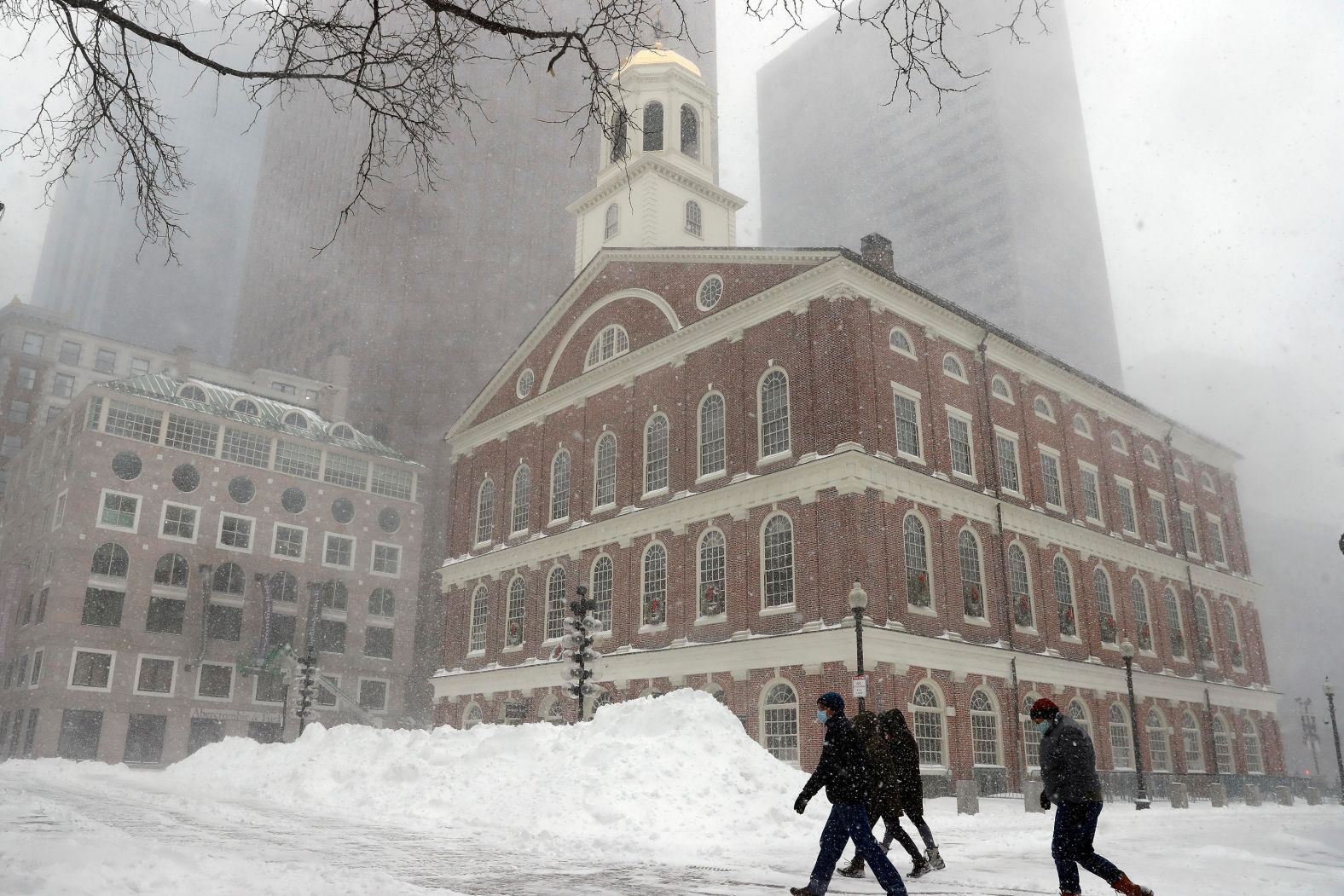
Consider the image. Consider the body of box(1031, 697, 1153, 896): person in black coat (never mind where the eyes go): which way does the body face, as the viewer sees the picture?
to the viewer's left

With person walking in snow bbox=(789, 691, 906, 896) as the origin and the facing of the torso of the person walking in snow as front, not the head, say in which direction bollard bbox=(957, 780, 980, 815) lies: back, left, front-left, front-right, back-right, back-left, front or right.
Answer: right

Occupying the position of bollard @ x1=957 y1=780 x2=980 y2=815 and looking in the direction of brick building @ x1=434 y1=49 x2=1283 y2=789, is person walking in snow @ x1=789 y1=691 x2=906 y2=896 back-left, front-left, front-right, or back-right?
back-left

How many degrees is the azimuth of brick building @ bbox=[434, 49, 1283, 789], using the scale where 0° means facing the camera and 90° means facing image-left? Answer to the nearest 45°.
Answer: approximately 45°

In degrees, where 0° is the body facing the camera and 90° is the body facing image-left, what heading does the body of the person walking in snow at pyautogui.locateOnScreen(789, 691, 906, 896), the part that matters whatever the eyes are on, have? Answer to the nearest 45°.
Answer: approximately 90°

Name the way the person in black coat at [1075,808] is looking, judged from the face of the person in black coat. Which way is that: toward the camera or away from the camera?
toward the camera

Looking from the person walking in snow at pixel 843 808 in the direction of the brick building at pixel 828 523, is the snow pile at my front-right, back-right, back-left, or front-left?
front-left

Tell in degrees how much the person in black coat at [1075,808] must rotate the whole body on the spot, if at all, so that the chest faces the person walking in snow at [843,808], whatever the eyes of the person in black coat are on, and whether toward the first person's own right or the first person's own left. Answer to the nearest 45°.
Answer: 0° — they already face them

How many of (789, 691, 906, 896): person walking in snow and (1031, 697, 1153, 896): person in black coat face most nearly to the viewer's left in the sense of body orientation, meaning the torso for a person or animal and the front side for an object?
2

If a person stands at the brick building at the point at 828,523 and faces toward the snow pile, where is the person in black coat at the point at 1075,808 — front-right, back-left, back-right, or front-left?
front-left

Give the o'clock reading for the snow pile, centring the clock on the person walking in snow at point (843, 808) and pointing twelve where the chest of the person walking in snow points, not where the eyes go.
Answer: The snow pile is roughly at 2 o'clock from the person walking in snow.

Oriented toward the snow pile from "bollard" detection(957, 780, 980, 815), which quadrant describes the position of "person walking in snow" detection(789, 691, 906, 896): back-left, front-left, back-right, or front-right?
front-left

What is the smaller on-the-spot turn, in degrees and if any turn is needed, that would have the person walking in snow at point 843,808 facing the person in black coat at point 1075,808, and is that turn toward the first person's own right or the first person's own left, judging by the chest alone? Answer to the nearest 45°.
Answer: approximately 180°

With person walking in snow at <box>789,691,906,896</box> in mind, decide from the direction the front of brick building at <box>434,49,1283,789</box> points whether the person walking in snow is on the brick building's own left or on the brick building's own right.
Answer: on the brick building's own left

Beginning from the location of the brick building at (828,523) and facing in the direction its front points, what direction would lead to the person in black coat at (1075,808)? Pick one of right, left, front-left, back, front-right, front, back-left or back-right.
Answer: front-left

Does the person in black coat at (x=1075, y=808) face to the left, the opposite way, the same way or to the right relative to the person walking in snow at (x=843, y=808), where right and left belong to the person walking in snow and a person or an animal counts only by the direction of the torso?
the same way
